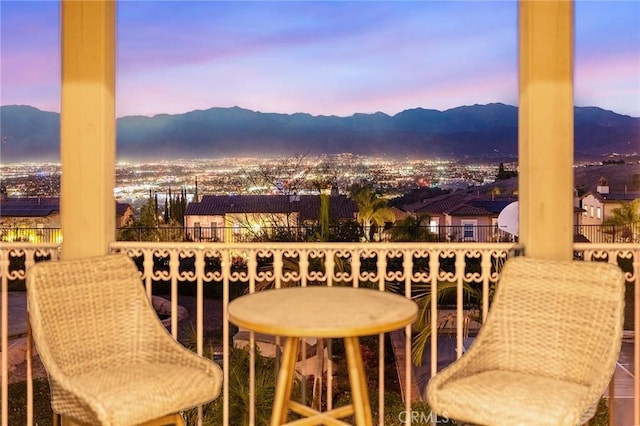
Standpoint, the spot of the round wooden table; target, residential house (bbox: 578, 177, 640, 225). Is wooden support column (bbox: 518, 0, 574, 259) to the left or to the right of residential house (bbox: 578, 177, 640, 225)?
right

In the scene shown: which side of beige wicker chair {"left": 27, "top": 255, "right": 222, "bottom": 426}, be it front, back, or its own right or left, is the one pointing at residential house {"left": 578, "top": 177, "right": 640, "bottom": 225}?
left

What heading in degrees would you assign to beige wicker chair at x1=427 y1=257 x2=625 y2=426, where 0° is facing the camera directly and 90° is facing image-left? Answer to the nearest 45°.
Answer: approximately 45°

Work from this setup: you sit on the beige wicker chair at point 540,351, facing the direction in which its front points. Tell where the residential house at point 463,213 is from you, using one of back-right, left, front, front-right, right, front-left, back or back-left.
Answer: back-right

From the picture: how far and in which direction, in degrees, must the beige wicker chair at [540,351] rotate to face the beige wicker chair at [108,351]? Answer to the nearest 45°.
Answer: approximately 45° to its right

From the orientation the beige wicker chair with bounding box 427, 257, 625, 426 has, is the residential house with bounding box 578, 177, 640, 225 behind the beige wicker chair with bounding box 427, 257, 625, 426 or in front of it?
behind

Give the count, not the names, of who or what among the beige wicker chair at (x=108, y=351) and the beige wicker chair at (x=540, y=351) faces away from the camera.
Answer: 0

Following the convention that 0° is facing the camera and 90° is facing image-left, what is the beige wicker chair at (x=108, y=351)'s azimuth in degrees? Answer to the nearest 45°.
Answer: approximately 315°
